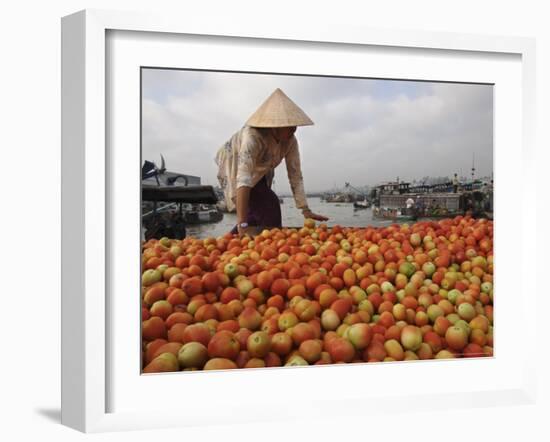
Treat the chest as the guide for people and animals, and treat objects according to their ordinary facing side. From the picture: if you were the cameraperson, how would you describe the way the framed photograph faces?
facing the viewer and to the right of the viewer
